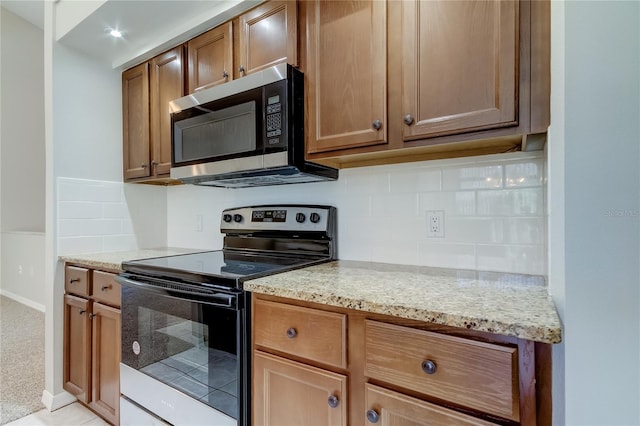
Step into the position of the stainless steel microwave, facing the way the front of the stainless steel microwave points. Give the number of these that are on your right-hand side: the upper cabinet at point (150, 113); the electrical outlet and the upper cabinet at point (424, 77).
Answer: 1

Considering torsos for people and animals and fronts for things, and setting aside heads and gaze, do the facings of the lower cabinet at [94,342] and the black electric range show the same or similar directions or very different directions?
same or similar directions

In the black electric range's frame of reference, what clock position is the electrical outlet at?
The electrical outlet is roughly at 8 o'clock from the black electric range.

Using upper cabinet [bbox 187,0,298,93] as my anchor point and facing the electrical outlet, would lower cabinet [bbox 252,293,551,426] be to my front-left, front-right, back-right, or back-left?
front-right

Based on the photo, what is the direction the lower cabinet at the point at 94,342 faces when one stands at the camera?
facing the viewer and to the left of the viewer

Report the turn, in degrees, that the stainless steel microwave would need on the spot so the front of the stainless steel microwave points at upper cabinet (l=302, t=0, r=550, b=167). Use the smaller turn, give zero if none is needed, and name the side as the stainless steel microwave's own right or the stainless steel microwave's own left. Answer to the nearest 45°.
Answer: approximately 90° to the stainless steel microwave's own left

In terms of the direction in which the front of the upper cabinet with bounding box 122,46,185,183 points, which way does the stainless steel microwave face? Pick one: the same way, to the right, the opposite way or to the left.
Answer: the same way

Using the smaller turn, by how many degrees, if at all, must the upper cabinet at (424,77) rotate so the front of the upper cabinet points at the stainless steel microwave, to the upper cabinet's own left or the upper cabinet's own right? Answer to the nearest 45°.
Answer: approximately 45° to the upper cabinet's own right

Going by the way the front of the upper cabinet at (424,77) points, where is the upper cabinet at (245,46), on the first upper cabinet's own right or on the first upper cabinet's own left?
on the first upper cabinet's own right

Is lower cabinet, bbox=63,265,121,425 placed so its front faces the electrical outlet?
no

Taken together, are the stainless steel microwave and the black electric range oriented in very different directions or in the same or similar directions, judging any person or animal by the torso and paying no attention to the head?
same or similar directions

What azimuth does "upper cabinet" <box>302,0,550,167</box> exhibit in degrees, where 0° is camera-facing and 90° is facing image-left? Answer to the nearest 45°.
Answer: approximately 45°

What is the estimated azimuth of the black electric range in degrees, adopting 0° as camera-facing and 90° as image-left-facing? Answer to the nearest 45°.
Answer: approximately 45°

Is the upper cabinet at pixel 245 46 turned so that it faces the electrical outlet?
no

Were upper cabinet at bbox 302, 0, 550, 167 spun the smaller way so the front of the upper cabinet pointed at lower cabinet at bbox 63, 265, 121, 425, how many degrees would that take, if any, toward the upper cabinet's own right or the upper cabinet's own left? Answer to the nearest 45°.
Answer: approximately 45° to the upper cabinet's own right

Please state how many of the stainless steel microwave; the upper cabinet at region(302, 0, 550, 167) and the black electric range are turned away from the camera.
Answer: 0
